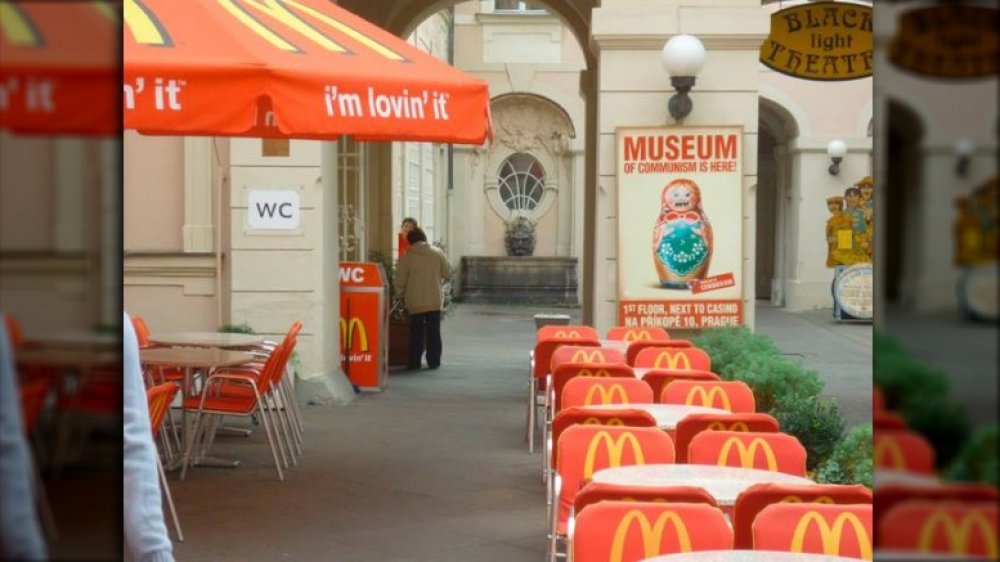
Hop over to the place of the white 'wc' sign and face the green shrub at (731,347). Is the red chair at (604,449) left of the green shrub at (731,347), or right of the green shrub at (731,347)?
right

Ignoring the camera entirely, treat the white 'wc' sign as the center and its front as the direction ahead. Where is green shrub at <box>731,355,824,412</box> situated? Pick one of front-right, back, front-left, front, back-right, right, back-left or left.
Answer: front-left

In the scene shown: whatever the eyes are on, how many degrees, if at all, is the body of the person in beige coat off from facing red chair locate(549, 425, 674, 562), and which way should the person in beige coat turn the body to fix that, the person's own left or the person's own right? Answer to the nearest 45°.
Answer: approximately 180°

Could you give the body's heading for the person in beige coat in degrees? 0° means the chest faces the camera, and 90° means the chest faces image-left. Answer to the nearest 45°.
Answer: approximately 180°

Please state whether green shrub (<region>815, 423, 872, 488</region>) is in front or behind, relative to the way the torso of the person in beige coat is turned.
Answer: behind
